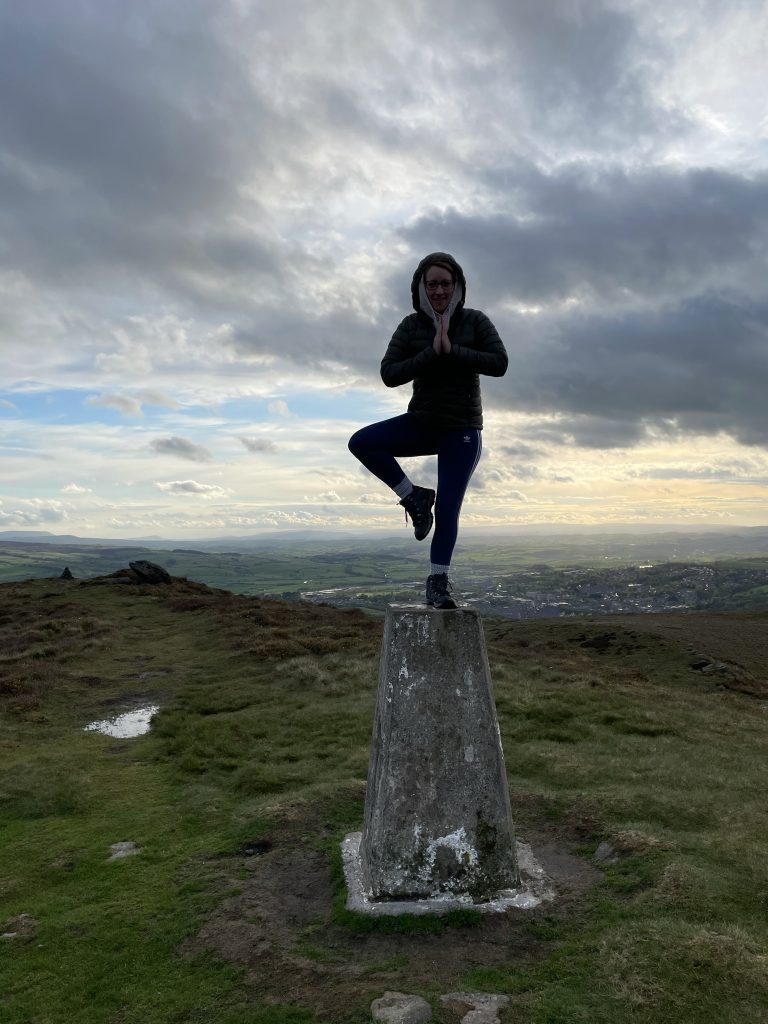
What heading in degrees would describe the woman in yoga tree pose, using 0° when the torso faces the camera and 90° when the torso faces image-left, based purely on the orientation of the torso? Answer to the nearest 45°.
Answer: approximately 0°

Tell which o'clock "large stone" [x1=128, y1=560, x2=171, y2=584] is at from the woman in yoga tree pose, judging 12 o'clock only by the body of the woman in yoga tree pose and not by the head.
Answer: The large stone is roughly at 5 o'clock from the woman in yoga tree pose.

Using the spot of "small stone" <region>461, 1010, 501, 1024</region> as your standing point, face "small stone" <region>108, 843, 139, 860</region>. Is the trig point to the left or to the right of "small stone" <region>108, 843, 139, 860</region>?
right
